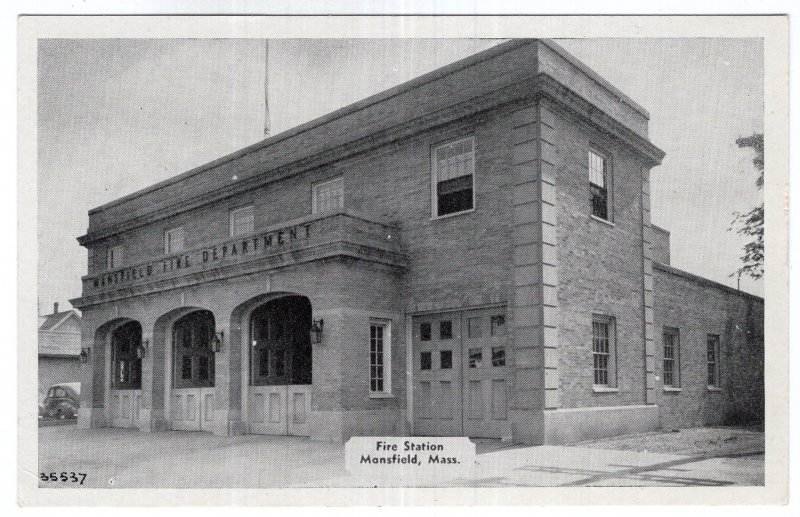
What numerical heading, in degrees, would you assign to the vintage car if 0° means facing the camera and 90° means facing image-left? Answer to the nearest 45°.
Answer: approximately 45°

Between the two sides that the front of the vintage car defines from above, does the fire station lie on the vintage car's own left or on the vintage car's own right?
on the vintage car's own left

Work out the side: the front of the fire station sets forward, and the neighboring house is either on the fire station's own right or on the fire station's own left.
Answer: on the fire station's own right

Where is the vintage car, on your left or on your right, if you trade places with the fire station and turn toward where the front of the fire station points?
on your right

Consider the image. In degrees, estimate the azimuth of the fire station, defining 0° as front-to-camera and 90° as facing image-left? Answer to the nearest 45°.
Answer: approximately 45°
